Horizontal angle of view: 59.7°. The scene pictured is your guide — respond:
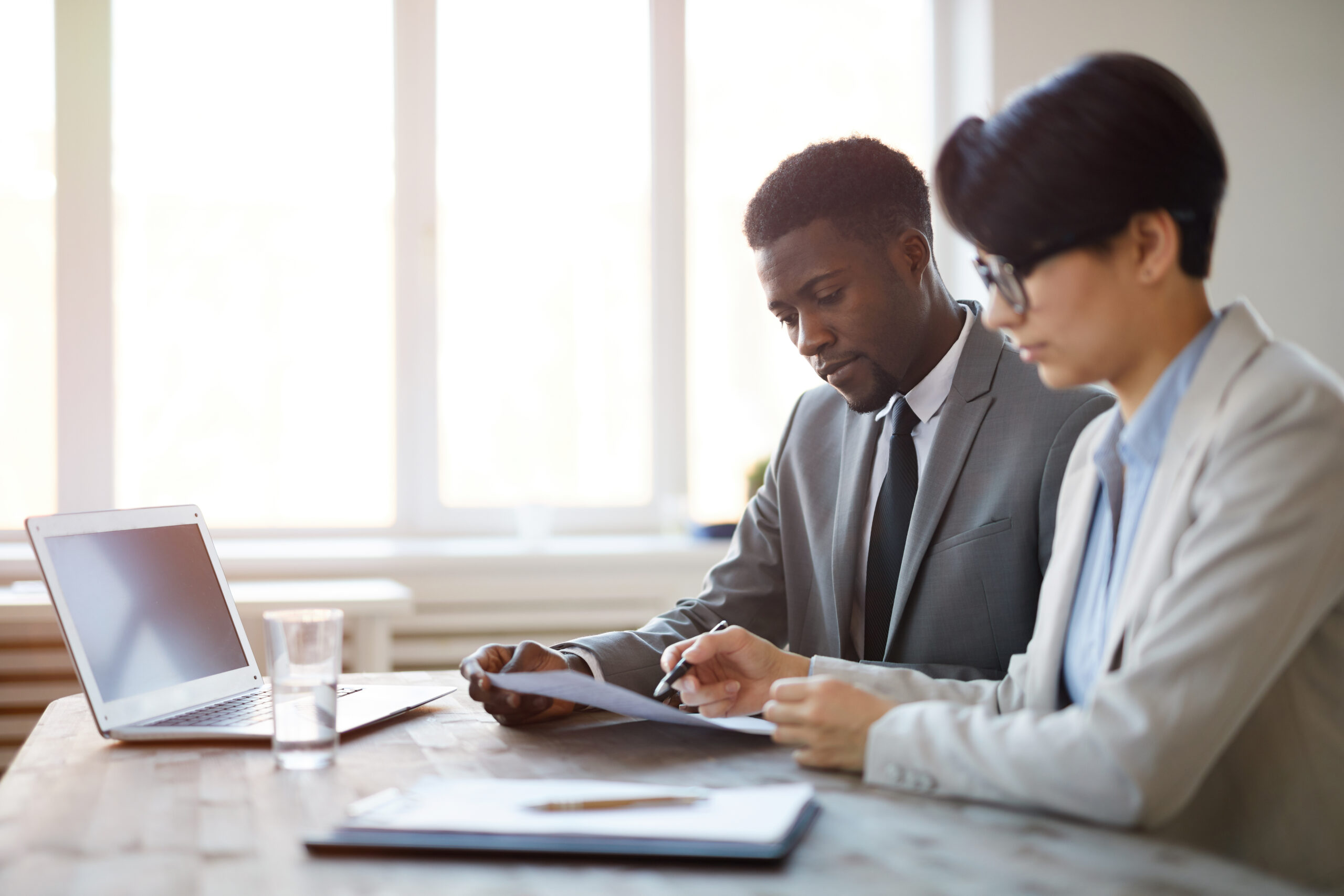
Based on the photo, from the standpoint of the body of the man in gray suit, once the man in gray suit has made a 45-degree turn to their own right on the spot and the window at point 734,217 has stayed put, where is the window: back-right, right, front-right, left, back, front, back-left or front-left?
right

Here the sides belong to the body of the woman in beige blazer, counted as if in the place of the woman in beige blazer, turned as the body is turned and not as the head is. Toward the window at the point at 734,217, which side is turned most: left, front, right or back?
right

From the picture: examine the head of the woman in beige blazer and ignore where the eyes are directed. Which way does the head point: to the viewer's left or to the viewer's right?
to the viewer's left

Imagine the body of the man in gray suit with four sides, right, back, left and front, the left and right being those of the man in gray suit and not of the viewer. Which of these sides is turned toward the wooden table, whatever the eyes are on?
front

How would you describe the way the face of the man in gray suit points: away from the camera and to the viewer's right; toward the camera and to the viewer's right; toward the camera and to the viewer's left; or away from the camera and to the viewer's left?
toward the camera and to the viewer's left

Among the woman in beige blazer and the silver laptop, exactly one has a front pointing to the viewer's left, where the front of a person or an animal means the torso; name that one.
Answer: the woman in beige blazer

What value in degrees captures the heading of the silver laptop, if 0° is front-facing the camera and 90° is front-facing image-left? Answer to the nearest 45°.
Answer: approximately 315°

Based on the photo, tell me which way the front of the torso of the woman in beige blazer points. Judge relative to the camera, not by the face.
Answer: to the viewer's left

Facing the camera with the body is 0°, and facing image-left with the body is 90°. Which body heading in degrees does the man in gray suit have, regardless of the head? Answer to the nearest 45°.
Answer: approximately 45°

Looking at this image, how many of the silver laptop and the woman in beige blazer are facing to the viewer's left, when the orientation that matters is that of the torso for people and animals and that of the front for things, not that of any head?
1

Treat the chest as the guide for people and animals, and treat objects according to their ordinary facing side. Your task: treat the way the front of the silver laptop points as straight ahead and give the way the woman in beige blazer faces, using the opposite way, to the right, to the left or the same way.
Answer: the opposite way

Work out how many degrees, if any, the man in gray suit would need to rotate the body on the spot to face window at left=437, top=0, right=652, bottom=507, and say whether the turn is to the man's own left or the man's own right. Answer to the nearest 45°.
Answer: approximately 90° to the man's own right

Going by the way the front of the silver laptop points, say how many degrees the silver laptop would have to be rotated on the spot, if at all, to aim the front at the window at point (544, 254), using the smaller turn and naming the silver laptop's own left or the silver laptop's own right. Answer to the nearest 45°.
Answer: approximately 90° to the silver laptop's own left

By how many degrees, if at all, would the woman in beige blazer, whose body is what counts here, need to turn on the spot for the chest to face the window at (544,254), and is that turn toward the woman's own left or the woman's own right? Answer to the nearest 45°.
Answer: approximately 45° to the woman's own right

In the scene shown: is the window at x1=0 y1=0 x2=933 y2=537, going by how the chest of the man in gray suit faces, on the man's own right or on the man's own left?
on the man's own right
